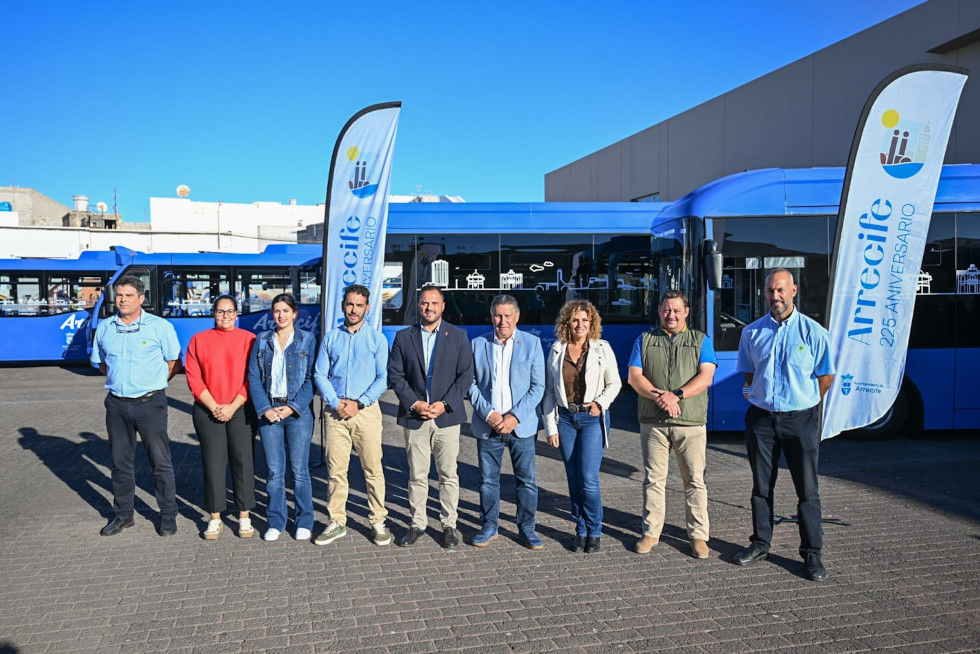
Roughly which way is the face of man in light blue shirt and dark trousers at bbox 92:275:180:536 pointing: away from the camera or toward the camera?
toward the camera

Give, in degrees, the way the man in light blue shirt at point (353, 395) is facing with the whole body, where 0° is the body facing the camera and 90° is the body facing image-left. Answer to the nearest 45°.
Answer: approximately 0°

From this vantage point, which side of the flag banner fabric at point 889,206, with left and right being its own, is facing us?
front

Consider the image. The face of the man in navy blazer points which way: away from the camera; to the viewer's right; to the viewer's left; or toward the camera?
toward the camera

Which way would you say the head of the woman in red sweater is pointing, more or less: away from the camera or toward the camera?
toward the camera

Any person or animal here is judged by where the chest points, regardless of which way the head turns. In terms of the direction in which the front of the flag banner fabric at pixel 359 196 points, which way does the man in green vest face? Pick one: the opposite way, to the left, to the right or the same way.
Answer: the same way

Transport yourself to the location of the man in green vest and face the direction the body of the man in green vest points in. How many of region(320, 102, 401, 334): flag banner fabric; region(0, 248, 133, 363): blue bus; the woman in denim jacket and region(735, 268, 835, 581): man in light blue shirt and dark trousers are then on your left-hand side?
1

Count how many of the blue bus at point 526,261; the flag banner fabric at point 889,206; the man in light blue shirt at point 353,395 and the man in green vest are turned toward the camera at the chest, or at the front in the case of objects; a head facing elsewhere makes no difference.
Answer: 3

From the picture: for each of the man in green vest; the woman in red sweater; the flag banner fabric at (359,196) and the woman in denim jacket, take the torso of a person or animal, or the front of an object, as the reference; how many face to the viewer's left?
0

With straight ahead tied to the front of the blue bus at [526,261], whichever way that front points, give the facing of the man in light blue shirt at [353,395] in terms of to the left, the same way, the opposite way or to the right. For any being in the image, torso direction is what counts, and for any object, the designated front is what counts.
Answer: to the left

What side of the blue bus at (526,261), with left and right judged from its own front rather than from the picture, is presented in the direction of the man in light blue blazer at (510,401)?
left

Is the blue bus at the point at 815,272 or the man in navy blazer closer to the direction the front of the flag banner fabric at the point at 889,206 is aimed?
the man in navy blazer

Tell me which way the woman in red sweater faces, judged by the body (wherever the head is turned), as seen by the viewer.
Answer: toward the camera

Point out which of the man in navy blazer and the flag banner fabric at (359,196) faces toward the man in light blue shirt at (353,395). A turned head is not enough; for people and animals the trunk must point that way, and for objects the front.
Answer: the flag banner fabric

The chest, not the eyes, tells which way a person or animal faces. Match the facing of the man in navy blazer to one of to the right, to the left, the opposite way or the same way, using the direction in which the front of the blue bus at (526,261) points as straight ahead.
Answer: to the left

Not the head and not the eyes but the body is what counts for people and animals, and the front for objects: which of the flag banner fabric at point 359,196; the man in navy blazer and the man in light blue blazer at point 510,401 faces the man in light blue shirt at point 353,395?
the flag banner fabric

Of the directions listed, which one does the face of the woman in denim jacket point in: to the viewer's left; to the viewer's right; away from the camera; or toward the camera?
toward the camera

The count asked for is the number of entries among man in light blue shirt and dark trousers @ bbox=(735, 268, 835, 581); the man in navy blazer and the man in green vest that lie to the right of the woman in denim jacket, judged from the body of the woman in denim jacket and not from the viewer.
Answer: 0

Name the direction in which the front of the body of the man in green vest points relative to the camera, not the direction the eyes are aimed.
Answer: toward the camera

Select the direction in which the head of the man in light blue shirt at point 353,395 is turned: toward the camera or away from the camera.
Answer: toward the camera

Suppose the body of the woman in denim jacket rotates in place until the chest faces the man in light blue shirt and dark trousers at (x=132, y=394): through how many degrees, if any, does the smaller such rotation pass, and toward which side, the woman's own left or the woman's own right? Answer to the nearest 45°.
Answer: approximately 135° to the woman's own right

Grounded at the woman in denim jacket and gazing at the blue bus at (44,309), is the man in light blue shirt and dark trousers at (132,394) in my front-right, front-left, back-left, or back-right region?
front-left
